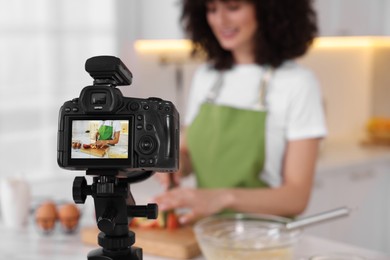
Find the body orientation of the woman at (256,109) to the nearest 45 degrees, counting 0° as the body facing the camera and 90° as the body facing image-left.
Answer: approximately 45°

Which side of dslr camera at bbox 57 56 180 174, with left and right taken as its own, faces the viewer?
back

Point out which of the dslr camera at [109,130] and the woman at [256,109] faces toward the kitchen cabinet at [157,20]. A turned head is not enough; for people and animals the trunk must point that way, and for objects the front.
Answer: the dslr camera

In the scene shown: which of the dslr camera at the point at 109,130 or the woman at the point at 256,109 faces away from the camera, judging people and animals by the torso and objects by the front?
the dslr camera

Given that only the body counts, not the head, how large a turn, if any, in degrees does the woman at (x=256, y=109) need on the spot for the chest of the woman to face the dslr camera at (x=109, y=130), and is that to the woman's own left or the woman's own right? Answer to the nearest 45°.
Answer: approximately 45° to the woman's own left

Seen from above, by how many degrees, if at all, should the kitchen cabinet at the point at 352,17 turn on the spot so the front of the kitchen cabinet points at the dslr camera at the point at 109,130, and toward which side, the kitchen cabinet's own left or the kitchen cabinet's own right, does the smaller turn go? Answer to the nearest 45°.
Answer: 0° — it already faces it

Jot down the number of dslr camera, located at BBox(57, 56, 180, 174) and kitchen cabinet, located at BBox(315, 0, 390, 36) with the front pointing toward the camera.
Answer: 1

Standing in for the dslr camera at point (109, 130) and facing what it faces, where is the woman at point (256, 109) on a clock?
The woman is roughly at 1 o'clock from the dslr camera.

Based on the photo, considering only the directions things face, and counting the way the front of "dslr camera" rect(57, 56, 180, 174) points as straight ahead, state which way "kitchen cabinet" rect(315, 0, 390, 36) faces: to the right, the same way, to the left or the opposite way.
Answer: the opposite way

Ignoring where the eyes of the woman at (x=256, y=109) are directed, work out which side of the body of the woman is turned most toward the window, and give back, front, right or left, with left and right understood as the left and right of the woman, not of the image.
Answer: right
